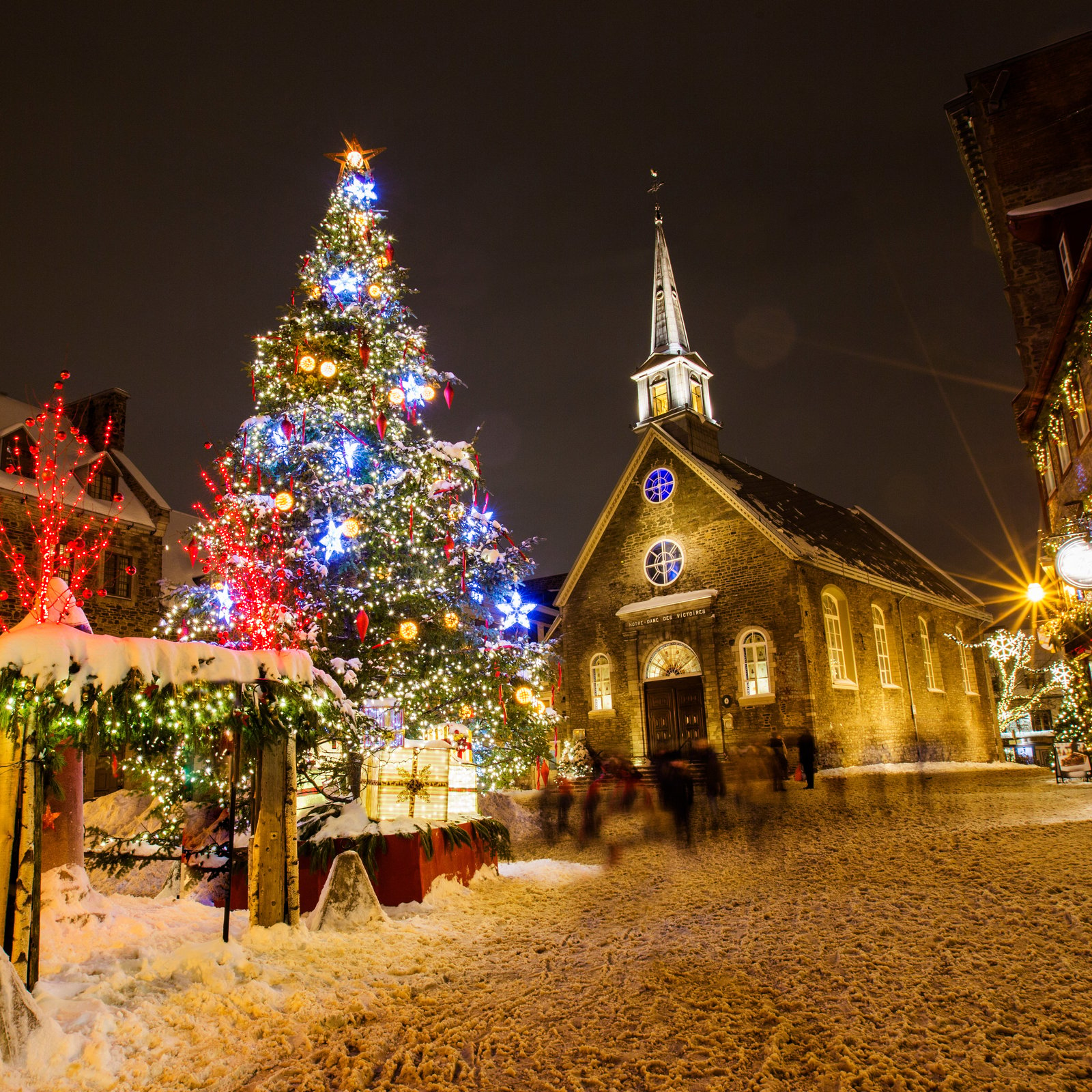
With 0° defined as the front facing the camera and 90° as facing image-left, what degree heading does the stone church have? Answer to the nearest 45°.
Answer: approximately 45°

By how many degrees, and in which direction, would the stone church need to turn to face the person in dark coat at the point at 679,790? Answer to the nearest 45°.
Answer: approximately 45° to its left

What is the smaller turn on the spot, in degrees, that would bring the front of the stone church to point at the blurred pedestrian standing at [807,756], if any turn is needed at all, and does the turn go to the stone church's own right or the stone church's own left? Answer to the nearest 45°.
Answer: approximately 45° to the stone church's own left

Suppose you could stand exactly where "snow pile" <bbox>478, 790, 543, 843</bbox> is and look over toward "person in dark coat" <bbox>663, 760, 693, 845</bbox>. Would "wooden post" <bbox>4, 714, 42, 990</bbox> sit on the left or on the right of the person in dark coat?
right

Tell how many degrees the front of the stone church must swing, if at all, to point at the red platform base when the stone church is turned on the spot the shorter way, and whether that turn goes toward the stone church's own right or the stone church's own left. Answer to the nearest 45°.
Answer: approximately 45° to the stone church's own left
